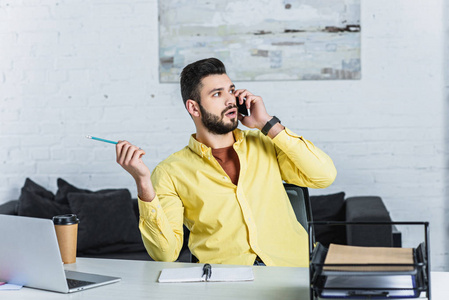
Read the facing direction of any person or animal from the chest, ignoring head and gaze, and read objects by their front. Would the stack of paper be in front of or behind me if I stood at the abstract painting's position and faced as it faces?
in front

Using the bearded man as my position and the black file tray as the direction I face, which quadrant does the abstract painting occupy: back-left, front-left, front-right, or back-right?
back-left

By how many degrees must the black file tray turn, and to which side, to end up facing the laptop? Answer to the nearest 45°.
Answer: approximately 90° to its right

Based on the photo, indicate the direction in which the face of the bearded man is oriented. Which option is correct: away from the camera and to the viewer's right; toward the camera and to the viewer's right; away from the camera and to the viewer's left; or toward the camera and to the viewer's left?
toward the camera and to the viewer's right

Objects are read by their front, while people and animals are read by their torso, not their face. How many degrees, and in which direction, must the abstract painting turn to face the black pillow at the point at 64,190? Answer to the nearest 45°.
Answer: approximately 90° to its right

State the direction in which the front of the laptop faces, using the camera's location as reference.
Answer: facing away from the viewer and to the right of the viewer

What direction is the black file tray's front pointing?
toward the camera
